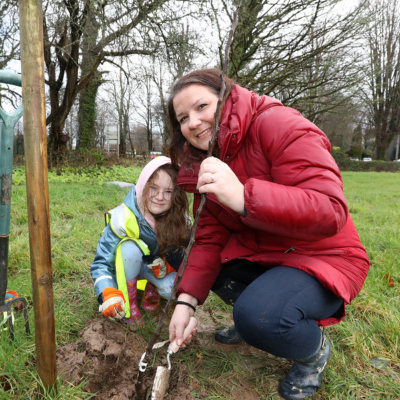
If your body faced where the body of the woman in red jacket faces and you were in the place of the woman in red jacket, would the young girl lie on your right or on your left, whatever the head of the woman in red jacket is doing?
on your right

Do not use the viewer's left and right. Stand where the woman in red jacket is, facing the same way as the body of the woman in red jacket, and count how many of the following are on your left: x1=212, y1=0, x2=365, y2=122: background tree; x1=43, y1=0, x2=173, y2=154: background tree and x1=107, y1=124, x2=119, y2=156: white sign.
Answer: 0

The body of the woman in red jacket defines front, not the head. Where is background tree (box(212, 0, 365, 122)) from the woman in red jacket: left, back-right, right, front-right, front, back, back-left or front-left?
back-right

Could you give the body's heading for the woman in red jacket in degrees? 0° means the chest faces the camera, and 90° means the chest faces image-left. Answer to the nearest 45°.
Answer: approximately 45°

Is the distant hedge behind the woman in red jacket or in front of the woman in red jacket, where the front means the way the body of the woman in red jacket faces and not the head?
behind

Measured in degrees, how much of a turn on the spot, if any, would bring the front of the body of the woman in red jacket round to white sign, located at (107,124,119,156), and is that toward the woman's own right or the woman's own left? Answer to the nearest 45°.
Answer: approximately 90° to the woman's own right

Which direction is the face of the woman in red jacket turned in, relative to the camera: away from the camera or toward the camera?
toward the camera

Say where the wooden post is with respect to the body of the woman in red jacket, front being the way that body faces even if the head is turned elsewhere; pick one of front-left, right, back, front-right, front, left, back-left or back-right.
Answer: front

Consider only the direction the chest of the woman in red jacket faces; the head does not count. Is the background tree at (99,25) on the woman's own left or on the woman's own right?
on the woman's own right

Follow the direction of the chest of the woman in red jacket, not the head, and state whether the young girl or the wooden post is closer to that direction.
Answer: the wooden post

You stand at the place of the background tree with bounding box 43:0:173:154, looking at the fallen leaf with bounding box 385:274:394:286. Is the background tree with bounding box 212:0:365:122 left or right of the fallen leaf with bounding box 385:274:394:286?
left

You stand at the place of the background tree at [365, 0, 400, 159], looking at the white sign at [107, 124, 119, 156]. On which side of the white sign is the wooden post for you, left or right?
left

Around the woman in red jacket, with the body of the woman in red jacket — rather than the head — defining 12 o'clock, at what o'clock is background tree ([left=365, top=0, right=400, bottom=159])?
The background tree is roughly at 5 o'clock from the woman in red jacket.

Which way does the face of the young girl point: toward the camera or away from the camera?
toward the camera

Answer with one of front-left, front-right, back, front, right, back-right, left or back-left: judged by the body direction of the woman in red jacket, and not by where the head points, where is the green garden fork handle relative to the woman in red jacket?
front-right

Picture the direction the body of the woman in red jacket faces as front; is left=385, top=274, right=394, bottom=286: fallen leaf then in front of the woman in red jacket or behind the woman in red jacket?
behind
